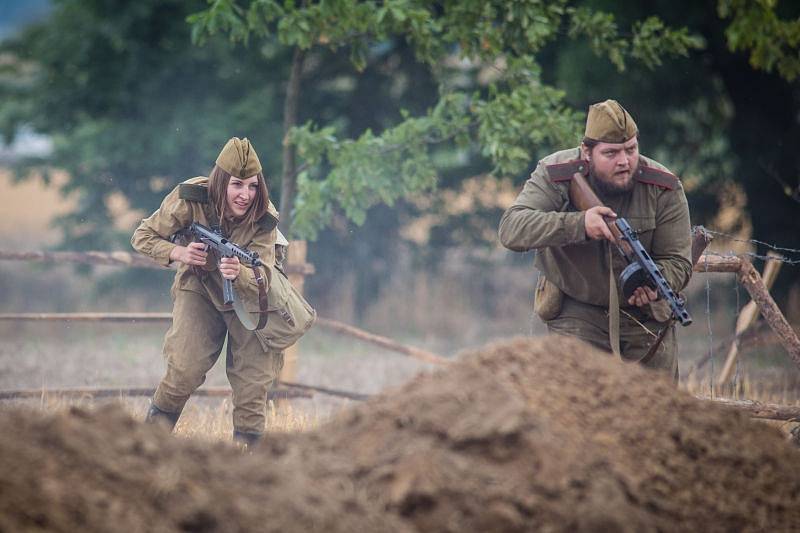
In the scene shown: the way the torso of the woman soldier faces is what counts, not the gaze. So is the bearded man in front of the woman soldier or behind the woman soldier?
in front

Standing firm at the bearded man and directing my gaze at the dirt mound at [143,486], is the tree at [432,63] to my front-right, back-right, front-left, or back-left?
back-right

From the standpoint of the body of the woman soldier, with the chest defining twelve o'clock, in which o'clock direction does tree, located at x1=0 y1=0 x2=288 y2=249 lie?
The tree is roughly at 7 o'clock from the woman soldier.

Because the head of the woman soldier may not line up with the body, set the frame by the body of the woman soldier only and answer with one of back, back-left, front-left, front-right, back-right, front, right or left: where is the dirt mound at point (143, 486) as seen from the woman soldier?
front-right

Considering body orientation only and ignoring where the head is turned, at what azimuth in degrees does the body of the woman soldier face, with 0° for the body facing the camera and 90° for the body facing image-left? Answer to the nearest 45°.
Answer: approximately 315°

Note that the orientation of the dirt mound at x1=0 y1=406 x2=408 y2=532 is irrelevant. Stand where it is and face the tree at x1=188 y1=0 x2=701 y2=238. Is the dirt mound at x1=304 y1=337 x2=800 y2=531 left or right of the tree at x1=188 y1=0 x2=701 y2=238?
right

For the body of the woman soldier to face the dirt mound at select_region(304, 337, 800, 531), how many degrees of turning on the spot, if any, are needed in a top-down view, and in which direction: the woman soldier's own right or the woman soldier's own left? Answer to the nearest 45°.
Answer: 0° — they already face it

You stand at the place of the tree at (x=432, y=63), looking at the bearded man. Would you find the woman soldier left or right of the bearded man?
right

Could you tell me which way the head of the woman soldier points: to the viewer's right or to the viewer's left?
to the viewer's right

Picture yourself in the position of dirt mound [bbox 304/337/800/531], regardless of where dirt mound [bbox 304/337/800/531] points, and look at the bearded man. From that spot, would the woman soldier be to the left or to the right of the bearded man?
left

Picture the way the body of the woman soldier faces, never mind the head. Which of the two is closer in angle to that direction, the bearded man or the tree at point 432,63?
the bearded man
